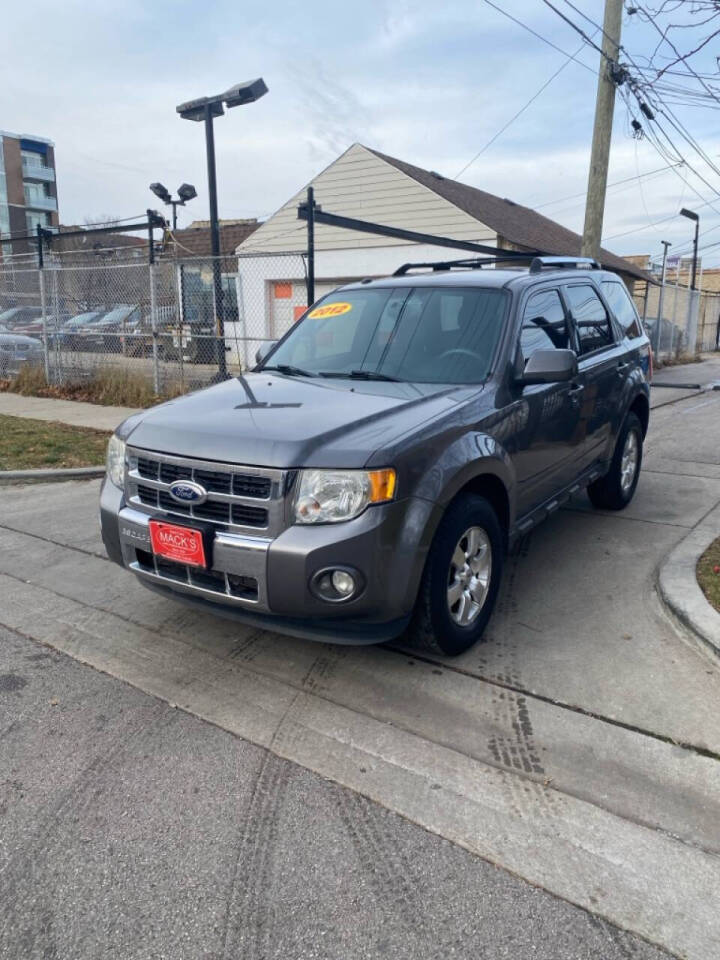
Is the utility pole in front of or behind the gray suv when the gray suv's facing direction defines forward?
behind

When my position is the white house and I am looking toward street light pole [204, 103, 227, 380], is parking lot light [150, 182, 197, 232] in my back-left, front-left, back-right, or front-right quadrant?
front-right

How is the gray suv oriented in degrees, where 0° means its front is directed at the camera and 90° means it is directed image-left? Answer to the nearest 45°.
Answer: approximately 45°

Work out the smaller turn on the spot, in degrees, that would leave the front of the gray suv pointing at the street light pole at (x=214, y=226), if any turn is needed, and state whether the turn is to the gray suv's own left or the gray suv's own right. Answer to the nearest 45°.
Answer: approximately 135° to the gray suv's own right

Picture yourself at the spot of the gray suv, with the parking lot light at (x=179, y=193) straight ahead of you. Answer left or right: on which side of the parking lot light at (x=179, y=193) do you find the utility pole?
right

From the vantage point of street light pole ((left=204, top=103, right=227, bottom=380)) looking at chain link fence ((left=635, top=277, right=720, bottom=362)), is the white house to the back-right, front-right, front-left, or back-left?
front-left

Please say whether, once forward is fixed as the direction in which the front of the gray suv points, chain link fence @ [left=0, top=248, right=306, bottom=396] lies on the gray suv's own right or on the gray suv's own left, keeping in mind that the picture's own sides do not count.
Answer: on the gray suv's own right

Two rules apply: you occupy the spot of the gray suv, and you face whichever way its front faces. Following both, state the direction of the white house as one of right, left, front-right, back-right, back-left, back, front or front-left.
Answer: back-right

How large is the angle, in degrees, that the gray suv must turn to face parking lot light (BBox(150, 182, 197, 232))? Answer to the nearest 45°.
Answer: approximately 135° to its right

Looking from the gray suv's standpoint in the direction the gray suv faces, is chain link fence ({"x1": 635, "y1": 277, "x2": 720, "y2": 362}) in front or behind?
behind

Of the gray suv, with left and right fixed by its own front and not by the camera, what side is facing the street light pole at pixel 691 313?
back

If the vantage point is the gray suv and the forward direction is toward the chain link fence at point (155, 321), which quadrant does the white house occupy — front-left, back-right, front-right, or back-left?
front-right
